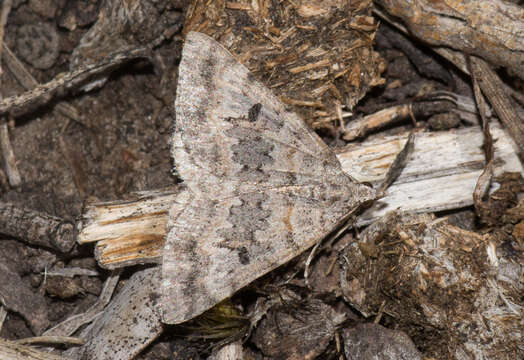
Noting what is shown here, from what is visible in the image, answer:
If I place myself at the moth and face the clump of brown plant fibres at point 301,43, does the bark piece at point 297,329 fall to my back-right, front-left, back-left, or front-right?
back-right

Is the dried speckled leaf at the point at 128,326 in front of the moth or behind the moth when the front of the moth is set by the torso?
behind

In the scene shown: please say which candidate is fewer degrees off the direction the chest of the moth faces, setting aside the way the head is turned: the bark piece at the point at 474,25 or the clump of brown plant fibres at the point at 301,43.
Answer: the bark piece

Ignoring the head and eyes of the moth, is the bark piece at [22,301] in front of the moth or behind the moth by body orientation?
behind

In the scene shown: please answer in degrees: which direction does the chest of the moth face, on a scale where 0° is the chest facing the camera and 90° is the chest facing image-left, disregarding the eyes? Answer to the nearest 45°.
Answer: approximately 270°

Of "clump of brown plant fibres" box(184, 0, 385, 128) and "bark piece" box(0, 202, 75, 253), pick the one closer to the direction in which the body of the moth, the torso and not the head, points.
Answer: the clump of brown plant fibres

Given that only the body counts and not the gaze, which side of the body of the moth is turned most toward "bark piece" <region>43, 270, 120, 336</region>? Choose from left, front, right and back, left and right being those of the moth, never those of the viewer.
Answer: back

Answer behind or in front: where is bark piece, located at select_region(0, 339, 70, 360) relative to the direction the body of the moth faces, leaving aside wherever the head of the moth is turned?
behind

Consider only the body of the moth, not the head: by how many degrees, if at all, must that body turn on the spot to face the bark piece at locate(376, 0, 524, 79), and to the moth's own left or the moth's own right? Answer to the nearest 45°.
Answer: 0° — it already faces it
